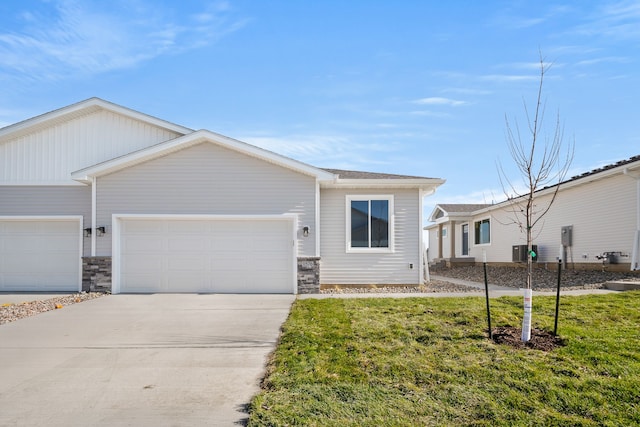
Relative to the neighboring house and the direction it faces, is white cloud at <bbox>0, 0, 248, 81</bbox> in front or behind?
in front

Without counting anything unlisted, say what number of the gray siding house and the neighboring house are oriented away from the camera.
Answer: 0

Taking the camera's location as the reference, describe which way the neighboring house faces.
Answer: facing the viewer and to the left of the viewer

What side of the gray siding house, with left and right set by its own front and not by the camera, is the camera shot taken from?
front

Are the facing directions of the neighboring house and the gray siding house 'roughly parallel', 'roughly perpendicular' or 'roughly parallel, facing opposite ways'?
roughly perpendicular

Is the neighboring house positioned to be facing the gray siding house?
yes
